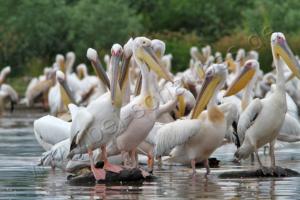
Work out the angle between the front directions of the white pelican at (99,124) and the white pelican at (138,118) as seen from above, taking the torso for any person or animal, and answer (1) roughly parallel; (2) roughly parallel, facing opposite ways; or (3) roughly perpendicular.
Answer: roughly parallel

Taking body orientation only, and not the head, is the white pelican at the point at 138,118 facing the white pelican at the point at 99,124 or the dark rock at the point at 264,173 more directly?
the dark rock

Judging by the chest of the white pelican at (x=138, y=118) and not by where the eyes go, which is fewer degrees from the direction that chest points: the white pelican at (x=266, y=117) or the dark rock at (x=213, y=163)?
the white pelican

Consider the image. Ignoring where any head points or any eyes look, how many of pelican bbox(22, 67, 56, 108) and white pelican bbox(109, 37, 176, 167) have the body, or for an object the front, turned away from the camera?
0

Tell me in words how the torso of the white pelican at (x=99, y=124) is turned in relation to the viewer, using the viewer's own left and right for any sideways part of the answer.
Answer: facing the viewer and to the right of the viewer

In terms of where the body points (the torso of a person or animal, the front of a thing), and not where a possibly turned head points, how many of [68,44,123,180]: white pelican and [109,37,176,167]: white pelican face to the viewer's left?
0

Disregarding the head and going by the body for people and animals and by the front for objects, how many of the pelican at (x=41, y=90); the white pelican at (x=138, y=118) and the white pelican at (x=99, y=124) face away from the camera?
0
